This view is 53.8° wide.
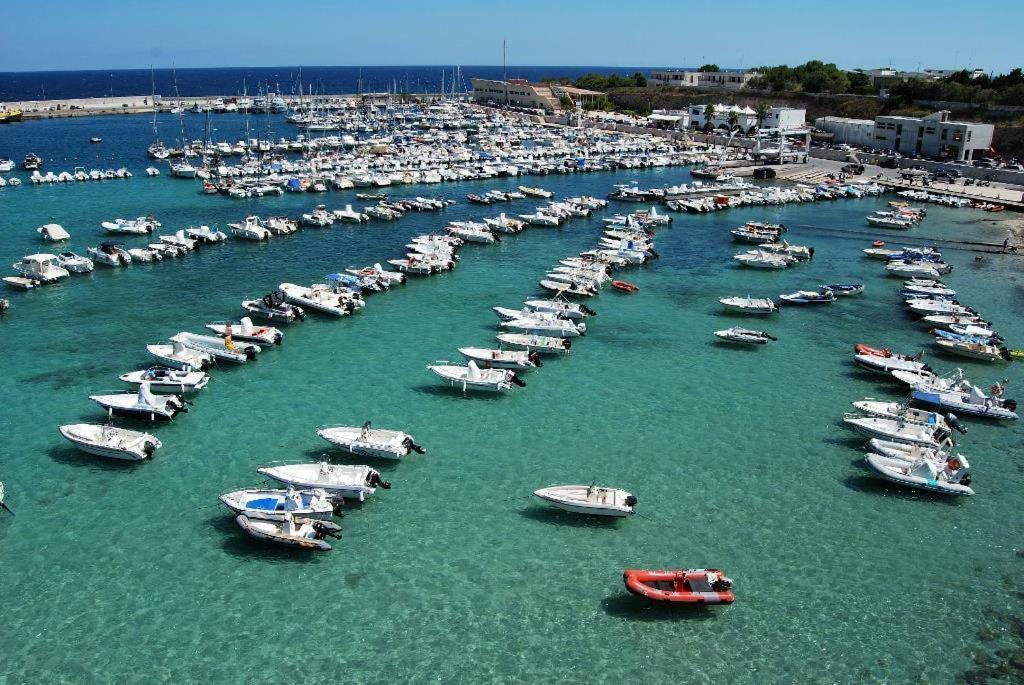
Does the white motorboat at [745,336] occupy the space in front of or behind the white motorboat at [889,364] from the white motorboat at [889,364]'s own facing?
in front

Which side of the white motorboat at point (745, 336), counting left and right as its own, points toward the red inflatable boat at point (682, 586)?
left

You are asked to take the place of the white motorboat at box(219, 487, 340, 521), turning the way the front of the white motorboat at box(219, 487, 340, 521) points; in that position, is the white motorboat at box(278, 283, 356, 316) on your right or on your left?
on your right

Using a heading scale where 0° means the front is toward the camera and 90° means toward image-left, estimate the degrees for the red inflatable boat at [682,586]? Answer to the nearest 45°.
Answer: approximately 90°

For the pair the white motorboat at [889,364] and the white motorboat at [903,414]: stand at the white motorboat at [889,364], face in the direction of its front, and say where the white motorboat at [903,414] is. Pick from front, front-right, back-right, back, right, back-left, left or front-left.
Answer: left

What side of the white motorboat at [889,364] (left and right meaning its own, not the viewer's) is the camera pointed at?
left

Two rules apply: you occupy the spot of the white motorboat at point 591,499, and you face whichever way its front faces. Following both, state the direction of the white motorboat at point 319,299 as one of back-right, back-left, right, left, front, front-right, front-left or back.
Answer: front-right

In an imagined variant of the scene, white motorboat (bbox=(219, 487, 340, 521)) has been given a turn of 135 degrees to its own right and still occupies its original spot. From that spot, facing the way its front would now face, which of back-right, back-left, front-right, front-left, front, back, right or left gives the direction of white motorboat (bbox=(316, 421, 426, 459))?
front

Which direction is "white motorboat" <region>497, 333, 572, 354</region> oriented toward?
to the viewer's left

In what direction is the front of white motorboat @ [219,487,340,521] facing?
to the viewer's left

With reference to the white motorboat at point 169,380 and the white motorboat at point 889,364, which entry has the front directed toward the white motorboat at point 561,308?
the white motorboat at point 889,364

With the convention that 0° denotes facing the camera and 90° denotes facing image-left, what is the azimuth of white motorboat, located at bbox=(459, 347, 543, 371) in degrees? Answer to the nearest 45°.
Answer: approximately 90°

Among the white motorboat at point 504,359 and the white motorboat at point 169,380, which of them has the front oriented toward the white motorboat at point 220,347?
the white motorboat at point 504,359

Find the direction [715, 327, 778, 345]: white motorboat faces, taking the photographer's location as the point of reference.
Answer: facing to the left of the viewer
